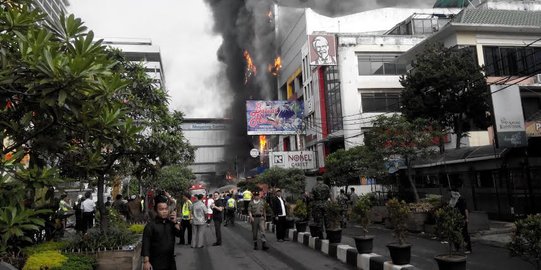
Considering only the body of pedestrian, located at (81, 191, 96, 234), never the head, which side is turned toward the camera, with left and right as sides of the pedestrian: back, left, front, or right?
back

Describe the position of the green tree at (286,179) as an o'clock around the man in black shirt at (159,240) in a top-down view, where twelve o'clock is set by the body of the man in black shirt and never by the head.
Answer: The green tree is roughly at 8 o'clock from the man in black shirt.

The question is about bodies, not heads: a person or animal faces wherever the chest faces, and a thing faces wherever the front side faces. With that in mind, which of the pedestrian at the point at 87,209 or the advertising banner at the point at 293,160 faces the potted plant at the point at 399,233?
the advertising banner

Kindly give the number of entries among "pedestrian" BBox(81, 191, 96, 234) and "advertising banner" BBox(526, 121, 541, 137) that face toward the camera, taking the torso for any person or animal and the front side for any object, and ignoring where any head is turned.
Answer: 1

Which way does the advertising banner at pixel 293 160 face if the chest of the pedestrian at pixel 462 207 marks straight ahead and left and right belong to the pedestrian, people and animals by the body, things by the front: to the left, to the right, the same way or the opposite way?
to the left

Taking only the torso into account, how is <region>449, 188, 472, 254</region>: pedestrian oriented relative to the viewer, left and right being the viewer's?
facing to the left of the viewer

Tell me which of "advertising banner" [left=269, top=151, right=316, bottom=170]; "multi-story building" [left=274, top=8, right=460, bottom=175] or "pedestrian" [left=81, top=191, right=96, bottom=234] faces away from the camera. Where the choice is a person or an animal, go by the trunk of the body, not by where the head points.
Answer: the pedestrian

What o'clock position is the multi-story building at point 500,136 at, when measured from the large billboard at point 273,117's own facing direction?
The multi-story building is roughly at 11 o'clock from the large billboard.

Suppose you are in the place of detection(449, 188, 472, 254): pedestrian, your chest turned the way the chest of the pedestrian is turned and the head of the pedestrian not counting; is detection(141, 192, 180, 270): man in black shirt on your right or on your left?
on your left
